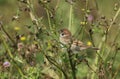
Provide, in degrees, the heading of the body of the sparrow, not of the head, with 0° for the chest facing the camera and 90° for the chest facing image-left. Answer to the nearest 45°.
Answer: approximately 90°
